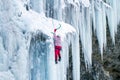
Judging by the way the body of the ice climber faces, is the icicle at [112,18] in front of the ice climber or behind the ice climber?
in front

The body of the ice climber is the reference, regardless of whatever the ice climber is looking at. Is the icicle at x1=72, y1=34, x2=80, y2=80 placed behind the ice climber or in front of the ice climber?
in front

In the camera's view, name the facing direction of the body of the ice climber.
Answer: away from the camera
